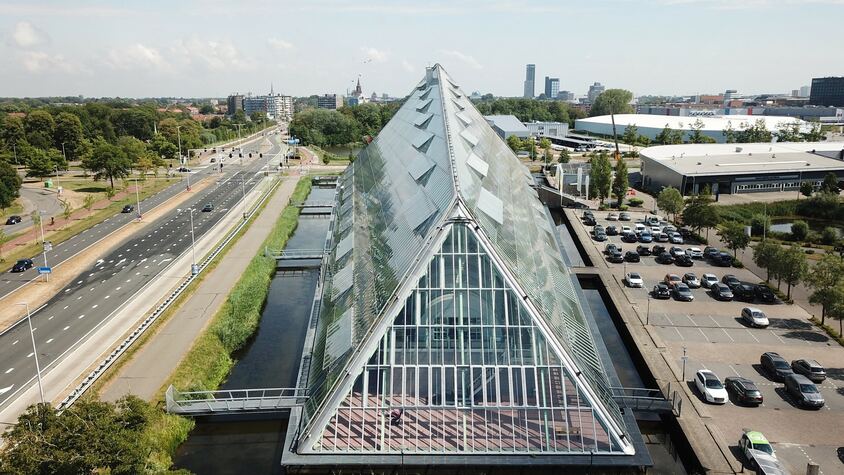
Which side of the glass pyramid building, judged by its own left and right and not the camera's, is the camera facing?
front

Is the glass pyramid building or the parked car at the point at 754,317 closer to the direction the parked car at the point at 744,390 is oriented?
the parked car

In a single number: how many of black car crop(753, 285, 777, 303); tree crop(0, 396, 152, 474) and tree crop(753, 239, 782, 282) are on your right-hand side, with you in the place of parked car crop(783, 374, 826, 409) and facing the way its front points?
1

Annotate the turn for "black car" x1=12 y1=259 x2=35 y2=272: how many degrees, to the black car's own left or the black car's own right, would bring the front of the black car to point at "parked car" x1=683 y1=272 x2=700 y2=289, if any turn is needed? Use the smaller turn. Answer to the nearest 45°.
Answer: approximately 90° to the black car's own left

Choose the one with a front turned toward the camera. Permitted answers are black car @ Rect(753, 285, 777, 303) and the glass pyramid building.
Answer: the glass pyramid building

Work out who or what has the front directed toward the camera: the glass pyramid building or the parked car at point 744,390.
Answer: the glass pyramid building

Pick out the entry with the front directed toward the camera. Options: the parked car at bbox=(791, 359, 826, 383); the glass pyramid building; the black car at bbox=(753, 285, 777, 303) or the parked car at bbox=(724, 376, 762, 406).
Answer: the glass pyramid building

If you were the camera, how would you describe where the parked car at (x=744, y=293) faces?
facing the viewer and to the right of the viewer

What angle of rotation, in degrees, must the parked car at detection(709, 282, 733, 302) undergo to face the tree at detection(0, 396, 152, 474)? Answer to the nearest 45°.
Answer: approximately 90° to its right

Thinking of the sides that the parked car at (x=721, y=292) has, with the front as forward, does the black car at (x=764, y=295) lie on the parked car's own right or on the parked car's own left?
on the parked car's own left
